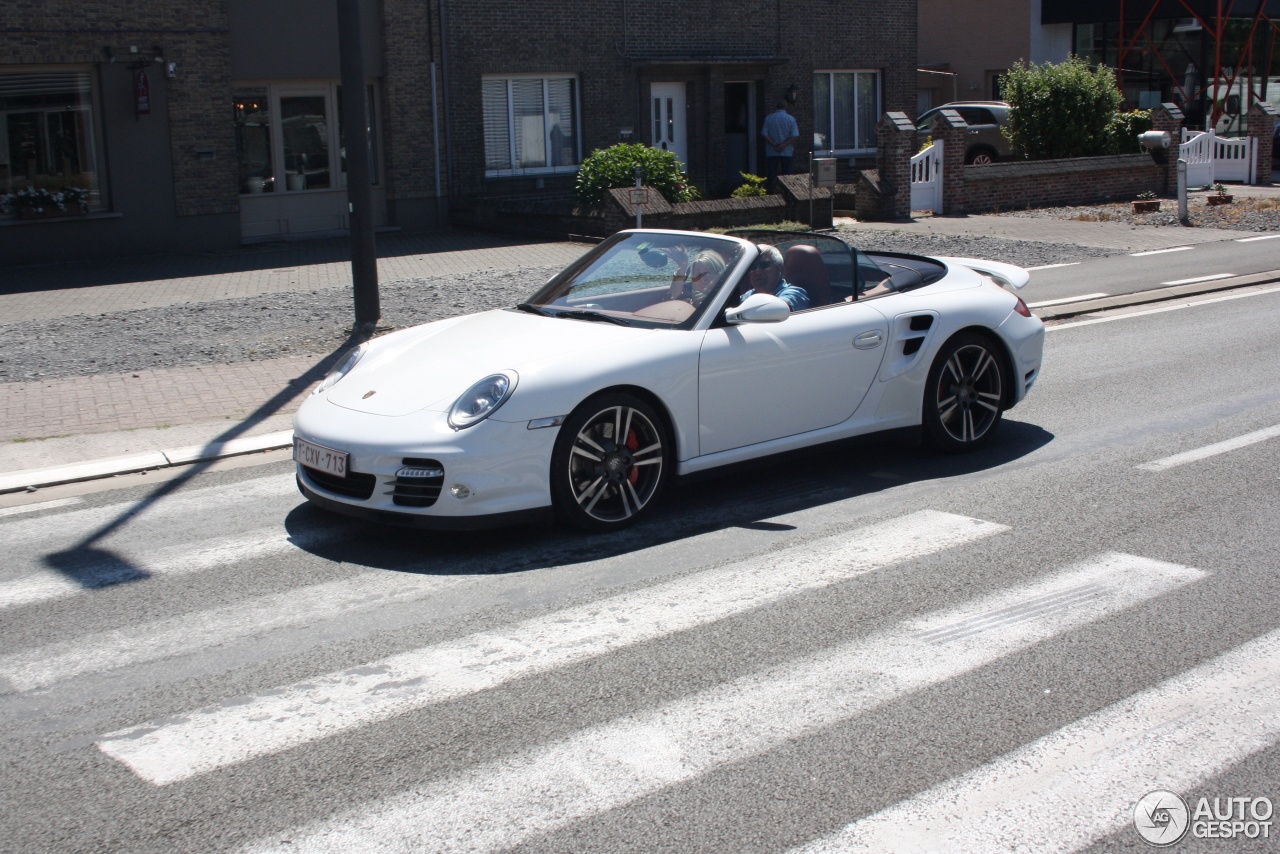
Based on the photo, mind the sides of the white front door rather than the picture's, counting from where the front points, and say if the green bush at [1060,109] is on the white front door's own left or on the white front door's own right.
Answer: on the white front door's own left

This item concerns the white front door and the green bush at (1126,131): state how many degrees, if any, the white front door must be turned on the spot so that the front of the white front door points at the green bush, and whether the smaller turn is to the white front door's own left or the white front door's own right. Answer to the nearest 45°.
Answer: approximately 90° to the white front door's own left

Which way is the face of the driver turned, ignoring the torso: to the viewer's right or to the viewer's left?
to the viewer's left

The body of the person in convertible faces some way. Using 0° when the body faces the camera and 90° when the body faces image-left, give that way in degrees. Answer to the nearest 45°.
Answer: approximately 45°

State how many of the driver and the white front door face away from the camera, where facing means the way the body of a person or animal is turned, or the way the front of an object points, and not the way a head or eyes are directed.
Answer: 0

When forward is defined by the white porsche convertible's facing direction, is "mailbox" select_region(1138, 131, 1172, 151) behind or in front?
behind

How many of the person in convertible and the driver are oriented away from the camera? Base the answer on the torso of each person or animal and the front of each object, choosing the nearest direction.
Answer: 0

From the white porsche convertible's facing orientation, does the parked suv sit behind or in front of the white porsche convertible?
behind

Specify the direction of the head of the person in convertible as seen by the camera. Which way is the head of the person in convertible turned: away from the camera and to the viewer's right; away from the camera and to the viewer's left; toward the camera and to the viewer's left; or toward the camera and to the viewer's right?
toward the camera and to the viewer's left

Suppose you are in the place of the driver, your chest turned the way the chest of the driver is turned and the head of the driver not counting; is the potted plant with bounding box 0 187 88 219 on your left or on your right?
on your right

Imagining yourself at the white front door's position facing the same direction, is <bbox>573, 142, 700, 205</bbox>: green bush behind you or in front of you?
in front

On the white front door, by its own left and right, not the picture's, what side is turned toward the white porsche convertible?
front
